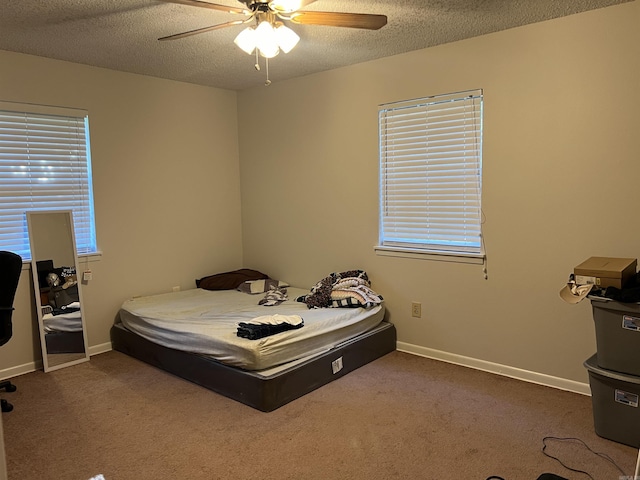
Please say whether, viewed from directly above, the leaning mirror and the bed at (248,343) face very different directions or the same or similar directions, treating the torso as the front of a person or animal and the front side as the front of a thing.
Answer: same or similar directions

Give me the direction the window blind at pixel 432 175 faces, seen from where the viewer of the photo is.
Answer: facing the viewer and to the left of the viewer

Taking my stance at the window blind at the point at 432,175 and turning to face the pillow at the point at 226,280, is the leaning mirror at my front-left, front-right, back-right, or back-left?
front-left

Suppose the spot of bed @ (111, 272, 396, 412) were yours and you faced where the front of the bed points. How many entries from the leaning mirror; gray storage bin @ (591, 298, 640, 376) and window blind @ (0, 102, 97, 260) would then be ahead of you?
1

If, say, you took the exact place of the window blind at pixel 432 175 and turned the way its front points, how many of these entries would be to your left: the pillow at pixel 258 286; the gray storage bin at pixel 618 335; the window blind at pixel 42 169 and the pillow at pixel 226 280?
1

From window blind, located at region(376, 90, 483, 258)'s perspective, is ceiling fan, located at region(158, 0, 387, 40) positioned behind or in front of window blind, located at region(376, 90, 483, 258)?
in front

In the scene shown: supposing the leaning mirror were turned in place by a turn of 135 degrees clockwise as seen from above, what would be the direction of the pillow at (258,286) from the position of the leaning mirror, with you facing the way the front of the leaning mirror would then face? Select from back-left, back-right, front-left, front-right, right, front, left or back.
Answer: back

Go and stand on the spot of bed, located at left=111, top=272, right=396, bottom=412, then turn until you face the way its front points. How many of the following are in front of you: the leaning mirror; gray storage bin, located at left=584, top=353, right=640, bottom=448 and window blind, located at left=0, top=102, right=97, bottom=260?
1

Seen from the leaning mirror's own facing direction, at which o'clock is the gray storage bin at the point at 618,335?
The gray storage bin is roughly at 12 o'clock from the leaning mirror.

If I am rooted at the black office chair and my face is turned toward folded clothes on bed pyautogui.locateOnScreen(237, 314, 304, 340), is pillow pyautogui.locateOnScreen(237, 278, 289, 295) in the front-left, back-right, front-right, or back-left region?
front-left

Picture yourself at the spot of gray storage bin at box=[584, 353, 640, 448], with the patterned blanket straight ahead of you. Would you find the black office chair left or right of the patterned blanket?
left

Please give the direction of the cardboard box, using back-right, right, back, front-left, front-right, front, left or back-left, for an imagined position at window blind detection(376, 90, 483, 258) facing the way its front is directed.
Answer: left

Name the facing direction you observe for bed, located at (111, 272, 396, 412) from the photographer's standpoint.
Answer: facing the viewer and to the right of the viewer

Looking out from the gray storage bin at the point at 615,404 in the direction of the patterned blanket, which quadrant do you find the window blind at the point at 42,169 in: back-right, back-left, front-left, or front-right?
front-left

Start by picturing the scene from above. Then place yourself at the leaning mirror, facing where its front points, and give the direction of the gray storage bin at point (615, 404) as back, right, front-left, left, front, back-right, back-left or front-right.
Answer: front

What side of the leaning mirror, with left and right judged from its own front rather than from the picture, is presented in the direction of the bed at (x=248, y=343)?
front
